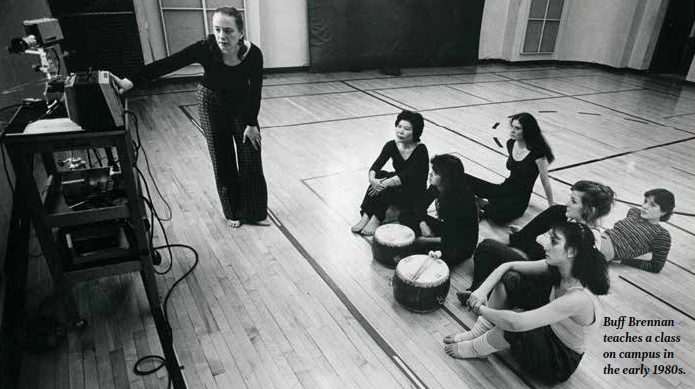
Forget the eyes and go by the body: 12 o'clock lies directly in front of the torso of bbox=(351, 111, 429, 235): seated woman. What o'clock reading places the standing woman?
The standing woman is roughly at 1 o'clock from the seated woman.

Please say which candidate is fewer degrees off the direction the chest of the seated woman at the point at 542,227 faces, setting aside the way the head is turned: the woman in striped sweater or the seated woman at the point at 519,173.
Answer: the seated woman

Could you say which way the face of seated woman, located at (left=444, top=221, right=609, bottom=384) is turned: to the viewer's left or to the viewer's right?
to the viewer's left

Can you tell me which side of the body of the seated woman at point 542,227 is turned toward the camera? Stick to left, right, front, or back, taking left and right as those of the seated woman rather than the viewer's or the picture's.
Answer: left

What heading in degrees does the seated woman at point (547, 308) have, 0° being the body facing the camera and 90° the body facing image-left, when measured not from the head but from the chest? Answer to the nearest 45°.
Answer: approximately 90°

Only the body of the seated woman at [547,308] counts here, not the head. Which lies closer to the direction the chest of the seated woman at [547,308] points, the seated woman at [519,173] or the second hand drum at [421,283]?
the second hand drum

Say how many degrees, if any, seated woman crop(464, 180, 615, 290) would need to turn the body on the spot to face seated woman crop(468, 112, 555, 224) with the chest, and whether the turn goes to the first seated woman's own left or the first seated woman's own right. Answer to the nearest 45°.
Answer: approximately 90° to the first seated woman's own right

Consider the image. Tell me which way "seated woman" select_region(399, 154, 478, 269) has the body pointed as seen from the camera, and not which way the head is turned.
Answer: to the viewer's left

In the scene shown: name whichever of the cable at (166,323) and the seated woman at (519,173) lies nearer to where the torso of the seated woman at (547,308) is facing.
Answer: the cable

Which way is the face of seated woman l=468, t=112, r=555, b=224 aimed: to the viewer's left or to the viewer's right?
to the viewer's left
